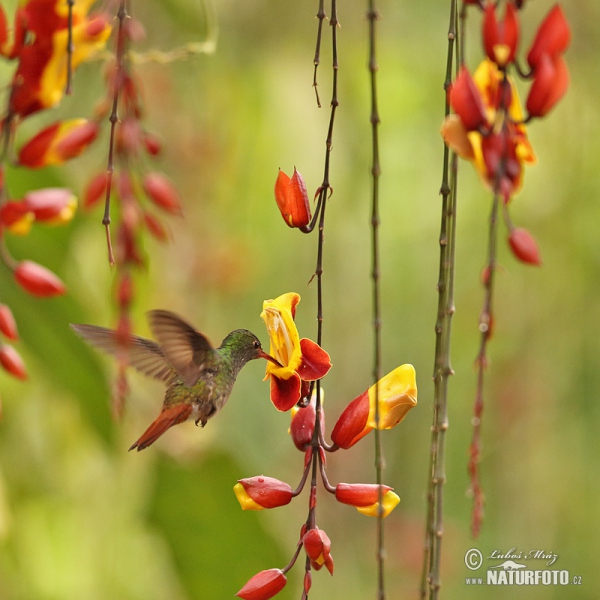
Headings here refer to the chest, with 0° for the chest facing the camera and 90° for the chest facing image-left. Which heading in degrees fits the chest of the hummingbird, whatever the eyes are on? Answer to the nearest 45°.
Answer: approximately 270°
